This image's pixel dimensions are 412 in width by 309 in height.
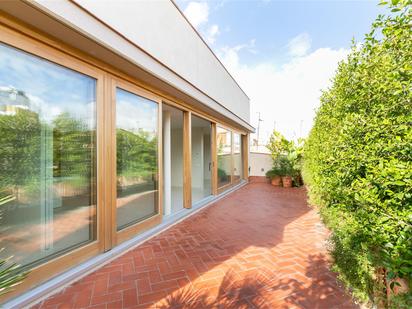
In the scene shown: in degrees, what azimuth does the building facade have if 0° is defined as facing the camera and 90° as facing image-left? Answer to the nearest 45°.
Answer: approximately 315°

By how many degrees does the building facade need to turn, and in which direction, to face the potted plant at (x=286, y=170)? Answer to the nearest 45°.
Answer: approximately 90° to its left

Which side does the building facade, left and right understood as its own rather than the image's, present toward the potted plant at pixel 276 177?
left

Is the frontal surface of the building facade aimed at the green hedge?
yes
